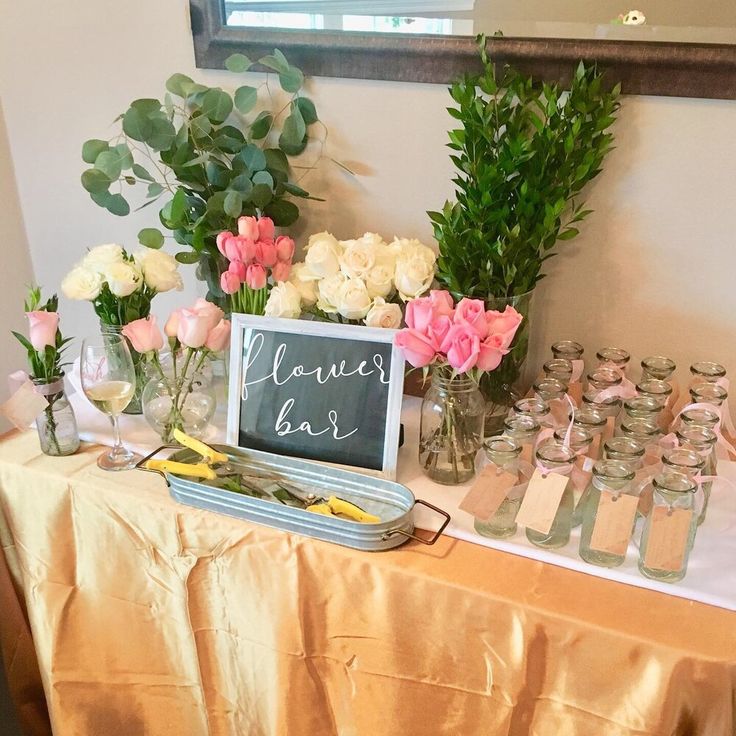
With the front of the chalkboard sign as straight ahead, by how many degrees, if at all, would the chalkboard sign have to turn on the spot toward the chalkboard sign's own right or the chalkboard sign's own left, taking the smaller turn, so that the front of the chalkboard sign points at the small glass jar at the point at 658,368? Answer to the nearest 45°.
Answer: approximately 90° to the chalkboard sign's own left

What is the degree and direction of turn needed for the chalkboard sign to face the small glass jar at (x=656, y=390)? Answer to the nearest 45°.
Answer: approximately 90° to its left

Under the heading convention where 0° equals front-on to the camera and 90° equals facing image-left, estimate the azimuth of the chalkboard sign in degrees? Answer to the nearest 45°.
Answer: approximately 0°
